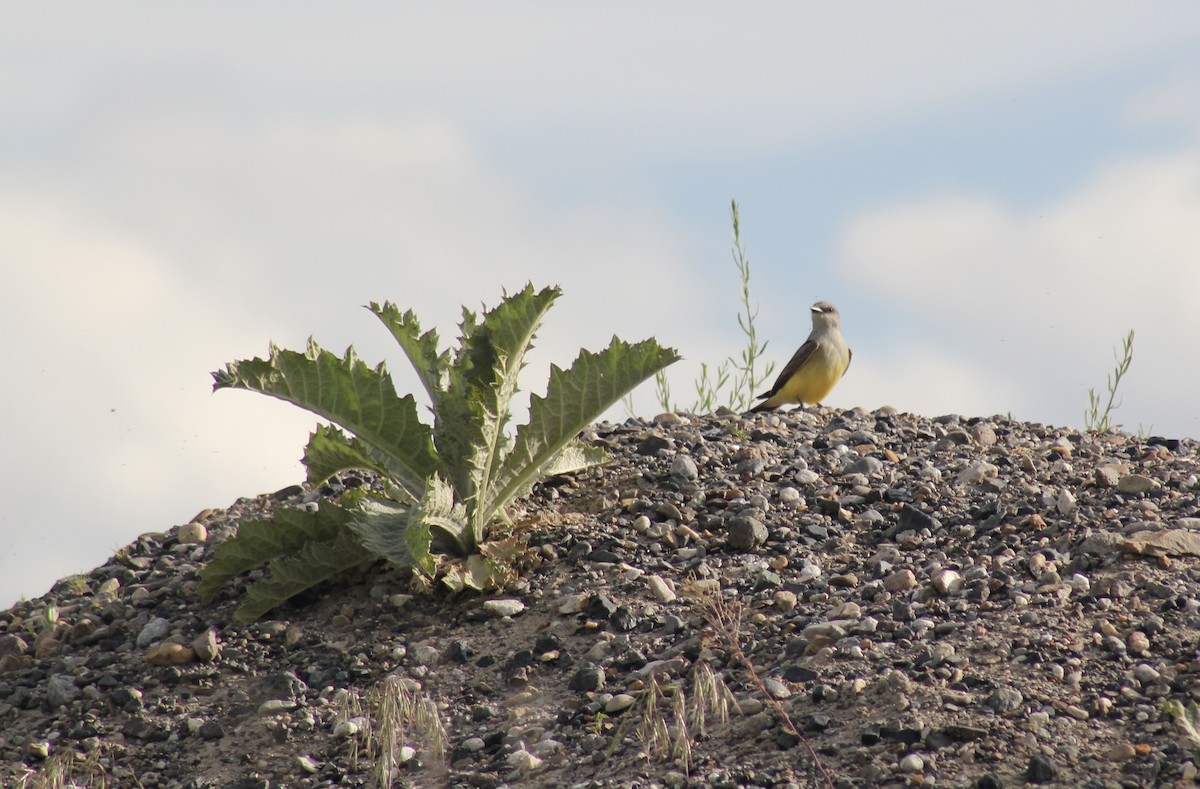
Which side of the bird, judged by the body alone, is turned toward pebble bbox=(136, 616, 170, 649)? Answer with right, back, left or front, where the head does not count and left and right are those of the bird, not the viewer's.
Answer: right

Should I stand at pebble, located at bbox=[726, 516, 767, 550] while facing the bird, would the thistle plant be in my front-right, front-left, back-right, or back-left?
back-left

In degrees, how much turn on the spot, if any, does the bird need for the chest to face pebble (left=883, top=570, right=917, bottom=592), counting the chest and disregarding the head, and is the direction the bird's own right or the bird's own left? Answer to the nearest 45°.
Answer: approximately 45° to the bird's own right

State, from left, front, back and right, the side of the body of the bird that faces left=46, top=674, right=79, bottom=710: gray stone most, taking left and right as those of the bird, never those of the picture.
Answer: right

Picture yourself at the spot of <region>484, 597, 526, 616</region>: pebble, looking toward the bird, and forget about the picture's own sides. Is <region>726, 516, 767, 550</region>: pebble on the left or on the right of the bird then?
right

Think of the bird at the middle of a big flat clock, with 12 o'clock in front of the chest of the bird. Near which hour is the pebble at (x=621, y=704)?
The pebble is roughly at 2 o'clock from the bird.

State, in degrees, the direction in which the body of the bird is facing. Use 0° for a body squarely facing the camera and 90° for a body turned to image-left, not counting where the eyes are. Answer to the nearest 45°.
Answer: approximately 315°

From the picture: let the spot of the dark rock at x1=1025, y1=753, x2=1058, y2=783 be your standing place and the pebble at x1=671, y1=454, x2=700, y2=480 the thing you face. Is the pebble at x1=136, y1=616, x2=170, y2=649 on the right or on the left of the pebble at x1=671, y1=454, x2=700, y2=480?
left

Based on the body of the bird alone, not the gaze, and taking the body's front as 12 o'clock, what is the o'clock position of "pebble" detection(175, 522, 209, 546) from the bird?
The pebble is roughly at 3 o'clock from the bird.

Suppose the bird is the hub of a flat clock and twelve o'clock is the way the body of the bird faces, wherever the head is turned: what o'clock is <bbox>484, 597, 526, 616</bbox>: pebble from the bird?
The pebble is roughly at 2 o'clock from the bird.

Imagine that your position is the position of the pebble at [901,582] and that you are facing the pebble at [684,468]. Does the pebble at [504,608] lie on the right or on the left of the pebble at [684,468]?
left

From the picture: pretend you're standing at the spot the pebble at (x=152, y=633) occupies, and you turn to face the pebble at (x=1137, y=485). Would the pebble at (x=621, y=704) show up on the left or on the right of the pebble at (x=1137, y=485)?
right

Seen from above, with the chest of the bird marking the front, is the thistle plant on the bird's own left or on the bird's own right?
on the bird's own right

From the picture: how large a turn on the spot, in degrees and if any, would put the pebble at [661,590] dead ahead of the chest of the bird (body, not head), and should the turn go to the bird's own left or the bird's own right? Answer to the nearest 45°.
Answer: approximately 45° to the bird's own right
